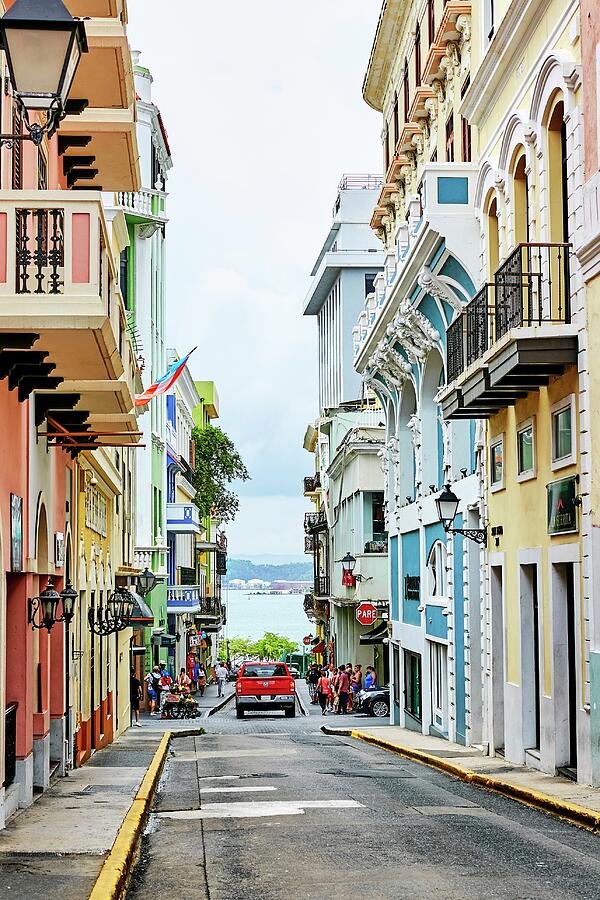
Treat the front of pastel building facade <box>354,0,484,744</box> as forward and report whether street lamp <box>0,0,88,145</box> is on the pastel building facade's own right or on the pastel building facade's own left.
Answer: on the pastel building facade's own left

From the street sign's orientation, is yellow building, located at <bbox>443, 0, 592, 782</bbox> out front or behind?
out front

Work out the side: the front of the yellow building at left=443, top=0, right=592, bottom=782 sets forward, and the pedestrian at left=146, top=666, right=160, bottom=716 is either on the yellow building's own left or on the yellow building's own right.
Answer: on the yellow building's own right

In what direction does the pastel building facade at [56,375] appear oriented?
to the viewer's right

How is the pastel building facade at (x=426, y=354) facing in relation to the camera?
to the viewer's left

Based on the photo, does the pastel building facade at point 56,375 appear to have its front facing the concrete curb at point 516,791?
yes

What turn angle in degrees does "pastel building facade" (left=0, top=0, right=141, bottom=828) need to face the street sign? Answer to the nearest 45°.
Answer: approximately 90° to its left

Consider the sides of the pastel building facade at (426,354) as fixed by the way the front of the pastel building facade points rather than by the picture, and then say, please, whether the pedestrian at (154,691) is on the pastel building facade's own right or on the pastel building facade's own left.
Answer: on the pastel building facade's own right

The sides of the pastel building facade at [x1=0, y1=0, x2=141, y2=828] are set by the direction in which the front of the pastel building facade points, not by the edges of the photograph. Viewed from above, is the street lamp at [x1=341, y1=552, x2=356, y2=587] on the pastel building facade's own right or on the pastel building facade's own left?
on the pastel building facade's own left

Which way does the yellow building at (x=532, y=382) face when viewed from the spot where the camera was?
facing to the left of the viewer

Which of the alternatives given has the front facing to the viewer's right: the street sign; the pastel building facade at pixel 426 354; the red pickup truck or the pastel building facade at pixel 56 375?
the pastel building facade at pixel 56 375

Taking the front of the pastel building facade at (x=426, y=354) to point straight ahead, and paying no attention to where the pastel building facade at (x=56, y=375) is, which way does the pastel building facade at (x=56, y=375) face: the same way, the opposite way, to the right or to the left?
the opposite way
